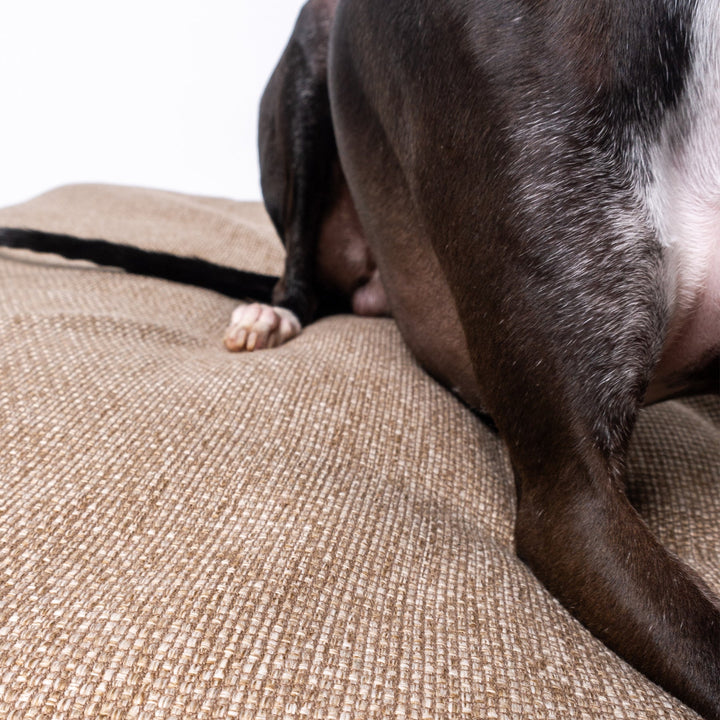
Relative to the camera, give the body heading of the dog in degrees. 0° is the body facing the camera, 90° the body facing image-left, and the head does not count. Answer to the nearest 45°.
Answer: approximately 315°
